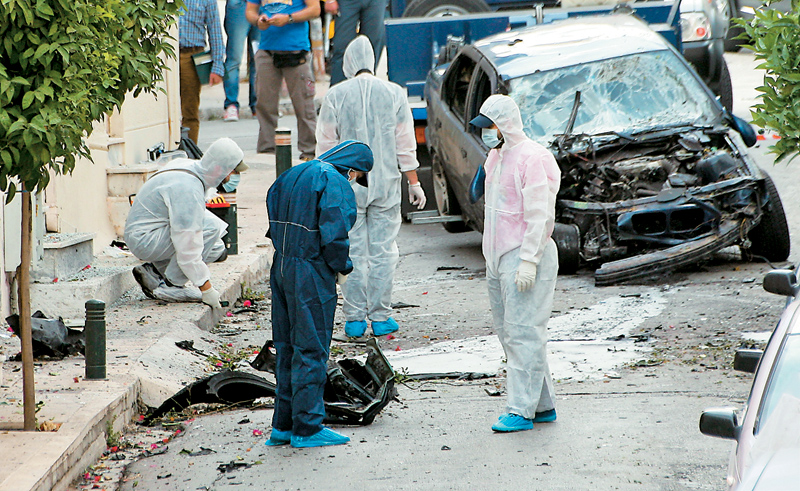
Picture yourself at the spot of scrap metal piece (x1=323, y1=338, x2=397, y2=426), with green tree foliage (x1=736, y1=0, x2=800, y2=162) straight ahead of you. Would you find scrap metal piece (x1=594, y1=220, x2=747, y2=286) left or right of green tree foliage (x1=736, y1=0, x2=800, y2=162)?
left

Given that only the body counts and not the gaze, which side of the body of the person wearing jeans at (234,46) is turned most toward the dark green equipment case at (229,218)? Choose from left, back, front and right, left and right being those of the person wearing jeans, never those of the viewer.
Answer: front

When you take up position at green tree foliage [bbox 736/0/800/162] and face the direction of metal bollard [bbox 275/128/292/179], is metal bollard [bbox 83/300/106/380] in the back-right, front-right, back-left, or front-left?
front-left

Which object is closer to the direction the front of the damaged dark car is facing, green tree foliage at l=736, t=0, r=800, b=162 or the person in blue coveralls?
the green tree foliage

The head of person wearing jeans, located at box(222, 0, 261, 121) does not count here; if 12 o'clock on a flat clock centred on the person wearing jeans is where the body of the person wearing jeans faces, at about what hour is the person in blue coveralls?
The person in blue coveralls is roughly at 12 o'clock from the person wearing jeans.

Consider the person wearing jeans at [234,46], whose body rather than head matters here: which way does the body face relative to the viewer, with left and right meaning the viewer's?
facing the viewer

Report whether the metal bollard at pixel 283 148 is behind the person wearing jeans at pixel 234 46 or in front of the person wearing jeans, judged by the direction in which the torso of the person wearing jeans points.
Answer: in front

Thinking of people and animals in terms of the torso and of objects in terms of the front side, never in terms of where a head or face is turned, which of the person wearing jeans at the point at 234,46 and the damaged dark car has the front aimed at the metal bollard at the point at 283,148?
the person wearing jeans

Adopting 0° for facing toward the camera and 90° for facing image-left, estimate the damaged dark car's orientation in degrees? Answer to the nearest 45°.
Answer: approximately 315°

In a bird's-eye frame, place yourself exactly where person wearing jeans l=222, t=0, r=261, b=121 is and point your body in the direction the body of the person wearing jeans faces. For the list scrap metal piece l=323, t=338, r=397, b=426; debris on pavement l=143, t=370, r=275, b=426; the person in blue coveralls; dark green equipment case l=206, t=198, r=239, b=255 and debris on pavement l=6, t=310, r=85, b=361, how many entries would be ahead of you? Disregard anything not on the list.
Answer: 5

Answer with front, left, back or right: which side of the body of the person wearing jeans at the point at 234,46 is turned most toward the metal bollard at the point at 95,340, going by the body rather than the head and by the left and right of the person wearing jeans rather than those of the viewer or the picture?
front

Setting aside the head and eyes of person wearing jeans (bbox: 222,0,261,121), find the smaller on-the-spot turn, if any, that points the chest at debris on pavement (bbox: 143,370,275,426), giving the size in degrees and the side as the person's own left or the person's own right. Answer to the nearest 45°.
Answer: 0° — they already face it

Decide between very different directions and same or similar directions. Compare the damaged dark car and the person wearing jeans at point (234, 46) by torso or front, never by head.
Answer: same or similar directions

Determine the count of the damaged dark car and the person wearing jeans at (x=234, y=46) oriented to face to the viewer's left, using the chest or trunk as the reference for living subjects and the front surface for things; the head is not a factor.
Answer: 0

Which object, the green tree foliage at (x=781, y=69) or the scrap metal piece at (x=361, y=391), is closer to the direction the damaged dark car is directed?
the green tree foliage

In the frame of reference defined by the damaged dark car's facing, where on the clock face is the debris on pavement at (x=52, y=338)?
The debris on pavement is roughly at 3 o'clock from the damaged dark car.
